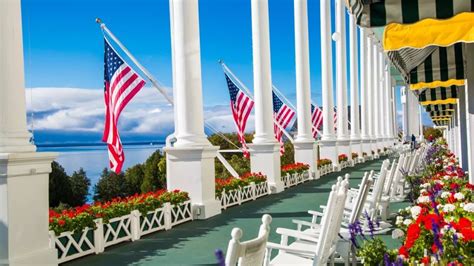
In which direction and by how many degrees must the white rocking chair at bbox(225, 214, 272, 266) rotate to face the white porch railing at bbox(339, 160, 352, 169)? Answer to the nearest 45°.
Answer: approximately 45° to its right

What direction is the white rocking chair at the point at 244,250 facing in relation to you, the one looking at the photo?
facing away from the viewer and to the left of the viewer

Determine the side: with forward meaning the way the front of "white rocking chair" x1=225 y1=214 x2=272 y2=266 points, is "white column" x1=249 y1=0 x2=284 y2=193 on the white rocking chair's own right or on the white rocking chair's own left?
on the white rocking chair's own right

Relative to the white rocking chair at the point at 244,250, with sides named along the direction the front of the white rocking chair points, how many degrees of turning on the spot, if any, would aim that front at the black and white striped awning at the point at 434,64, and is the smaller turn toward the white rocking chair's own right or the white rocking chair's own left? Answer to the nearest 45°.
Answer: approximately 90° to the white rocking chair's own right

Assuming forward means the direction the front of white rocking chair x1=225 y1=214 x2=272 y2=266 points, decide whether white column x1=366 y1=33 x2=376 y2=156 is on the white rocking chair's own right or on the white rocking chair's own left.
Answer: on the white rocking chair's own right

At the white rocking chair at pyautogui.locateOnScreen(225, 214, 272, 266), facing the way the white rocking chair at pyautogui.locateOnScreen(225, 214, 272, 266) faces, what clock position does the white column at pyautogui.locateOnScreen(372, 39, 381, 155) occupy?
The white column is roughly at 2 o'clock from the white rocking chair.

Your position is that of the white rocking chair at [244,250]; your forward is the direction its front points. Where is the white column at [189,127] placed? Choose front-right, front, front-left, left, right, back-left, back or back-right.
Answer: front-right

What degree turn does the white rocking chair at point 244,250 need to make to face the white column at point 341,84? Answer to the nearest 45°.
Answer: approximately 45° to its right

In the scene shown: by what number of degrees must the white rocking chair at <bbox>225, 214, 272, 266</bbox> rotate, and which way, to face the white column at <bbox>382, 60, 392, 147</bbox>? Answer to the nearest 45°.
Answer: approximately 45° to its right

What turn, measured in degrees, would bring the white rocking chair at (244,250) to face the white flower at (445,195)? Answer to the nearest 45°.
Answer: approximately 90° to its right

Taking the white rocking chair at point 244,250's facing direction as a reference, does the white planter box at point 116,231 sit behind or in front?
in front
